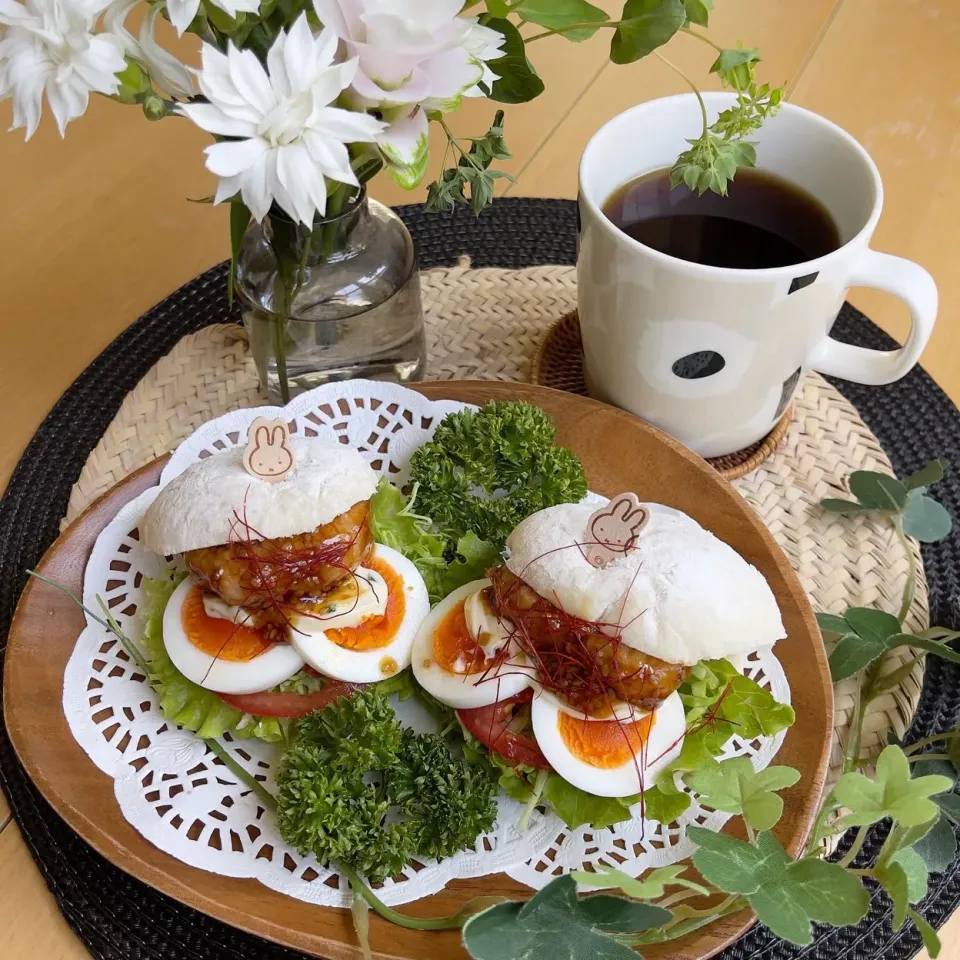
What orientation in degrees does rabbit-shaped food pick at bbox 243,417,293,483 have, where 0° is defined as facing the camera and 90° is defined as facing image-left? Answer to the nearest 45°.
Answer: approximately 0°

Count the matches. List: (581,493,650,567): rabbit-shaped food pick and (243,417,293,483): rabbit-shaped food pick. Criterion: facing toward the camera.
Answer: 2
